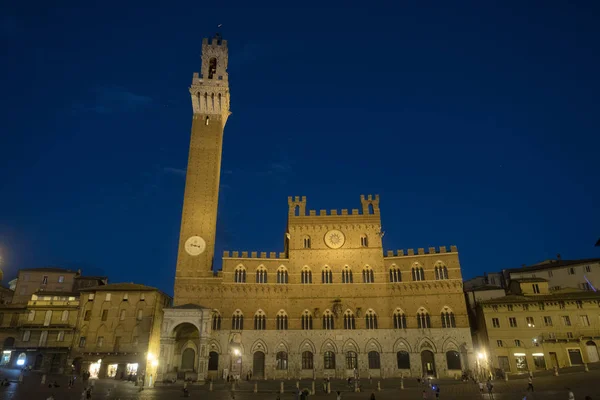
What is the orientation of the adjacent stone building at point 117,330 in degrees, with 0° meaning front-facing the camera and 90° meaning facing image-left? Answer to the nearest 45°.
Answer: approximately 0°

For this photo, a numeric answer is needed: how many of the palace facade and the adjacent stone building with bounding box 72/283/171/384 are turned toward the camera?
2

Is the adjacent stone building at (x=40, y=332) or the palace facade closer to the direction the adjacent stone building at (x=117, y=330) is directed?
the palace facade

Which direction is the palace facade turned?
toward the camera

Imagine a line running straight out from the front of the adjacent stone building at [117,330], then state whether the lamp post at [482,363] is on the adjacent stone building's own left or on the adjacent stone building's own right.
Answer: on the adjacent stone building's own left

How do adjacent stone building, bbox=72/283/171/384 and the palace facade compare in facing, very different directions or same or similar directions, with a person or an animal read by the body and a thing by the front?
same or similar directions

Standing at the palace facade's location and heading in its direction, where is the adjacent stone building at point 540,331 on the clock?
The adjacent stone building is roughly at 9 o'clock from the palace facade.

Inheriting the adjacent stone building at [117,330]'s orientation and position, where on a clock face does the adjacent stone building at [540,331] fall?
the adjacent stone building at [540,331] is roughly at 10 o'clock from the adjacent stone building at [117,330].

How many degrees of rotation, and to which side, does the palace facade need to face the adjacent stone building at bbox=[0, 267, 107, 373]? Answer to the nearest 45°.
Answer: approximately 90° to its right

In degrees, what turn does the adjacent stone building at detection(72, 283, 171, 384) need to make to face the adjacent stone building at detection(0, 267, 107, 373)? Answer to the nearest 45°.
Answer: approximately 135° to its right

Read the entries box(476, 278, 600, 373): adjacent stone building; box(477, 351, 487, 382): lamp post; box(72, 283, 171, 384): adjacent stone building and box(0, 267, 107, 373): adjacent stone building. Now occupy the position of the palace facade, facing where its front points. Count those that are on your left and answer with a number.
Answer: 2
